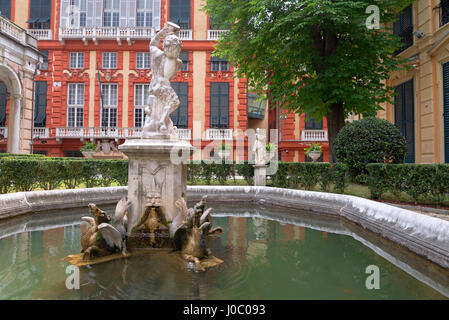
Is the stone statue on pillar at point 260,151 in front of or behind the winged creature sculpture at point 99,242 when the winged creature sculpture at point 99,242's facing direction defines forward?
behind

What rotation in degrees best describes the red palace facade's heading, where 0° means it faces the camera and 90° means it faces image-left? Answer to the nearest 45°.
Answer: approximately 0°

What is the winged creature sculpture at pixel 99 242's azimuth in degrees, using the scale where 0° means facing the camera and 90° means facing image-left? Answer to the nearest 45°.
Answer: approximately 45°

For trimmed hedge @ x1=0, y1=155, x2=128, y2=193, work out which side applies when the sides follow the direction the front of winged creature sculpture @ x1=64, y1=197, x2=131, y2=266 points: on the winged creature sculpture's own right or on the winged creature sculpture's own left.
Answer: on the winged creature sculpture's own right

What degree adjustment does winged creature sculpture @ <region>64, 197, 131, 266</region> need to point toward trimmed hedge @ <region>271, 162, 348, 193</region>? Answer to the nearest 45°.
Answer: approximately 180°

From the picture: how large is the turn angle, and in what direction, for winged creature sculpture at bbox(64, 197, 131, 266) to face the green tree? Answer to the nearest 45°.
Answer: approximately 180°

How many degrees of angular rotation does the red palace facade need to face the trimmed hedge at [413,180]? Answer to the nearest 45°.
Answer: approximately 45° to its left

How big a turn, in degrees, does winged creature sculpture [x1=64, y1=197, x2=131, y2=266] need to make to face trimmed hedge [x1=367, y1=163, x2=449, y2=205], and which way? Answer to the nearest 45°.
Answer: approximately 135° to its left

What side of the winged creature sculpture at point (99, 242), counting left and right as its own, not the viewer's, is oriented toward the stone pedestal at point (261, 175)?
back
